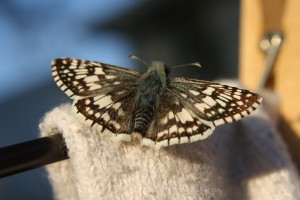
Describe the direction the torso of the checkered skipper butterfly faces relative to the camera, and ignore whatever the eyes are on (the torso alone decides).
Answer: away from the camera
